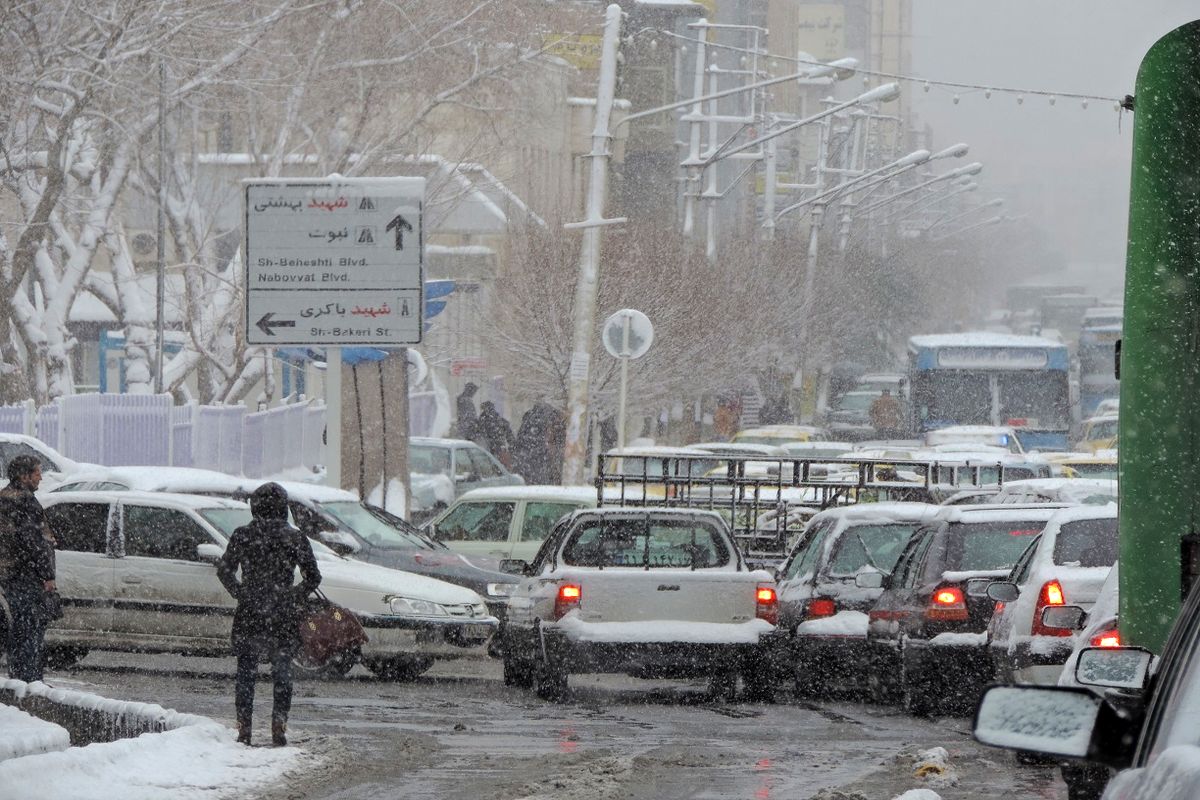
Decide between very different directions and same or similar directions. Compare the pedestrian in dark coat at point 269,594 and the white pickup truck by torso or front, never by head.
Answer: same or similar directions

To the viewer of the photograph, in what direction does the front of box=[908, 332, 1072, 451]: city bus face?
facing the viewer

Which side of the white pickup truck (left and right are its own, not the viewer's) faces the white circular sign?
front

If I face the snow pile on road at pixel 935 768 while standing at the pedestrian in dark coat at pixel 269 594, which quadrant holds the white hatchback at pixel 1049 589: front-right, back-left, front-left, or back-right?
front-left

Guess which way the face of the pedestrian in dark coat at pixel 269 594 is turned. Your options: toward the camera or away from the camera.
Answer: away from the camera

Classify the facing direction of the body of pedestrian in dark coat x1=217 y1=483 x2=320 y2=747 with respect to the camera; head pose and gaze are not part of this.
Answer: away from the camera

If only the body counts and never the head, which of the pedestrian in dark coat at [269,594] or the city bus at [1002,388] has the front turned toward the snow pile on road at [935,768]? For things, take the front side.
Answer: the city bus

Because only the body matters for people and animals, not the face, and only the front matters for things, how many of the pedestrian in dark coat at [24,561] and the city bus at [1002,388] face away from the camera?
0

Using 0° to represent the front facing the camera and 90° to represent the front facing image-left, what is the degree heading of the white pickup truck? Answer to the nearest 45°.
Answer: approximately 180°

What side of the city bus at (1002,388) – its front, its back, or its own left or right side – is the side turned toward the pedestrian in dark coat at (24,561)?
front

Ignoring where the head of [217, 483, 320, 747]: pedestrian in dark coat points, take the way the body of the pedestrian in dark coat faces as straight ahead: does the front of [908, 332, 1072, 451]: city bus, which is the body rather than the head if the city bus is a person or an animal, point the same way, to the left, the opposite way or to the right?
the opposite way

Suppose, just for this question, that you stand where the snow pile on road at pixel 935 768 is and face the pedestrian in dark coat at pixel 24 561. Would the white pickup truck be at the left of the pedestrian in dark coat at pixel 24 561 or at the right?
right
